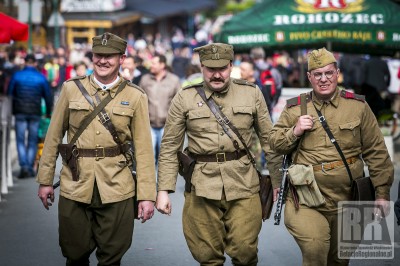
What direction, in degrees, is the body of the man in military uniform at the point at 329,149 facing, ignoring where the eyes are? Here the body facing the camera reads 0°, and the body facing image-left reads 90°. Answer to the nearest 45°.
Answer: approximately 0°

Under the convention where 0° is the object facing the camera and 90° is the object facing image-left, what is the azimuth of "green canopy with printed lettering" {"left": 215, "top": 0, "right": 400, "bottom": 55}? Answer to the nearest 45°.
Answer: approximately 0°
